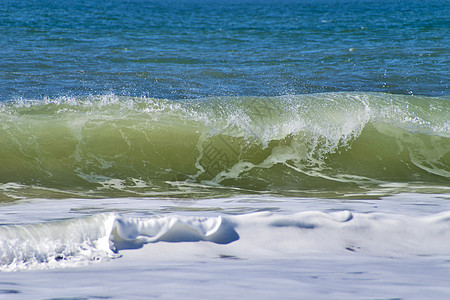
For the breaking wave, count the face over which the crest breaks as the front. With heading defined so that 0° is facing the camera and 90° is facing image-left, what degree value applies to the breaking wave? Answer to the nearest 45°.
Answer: approximately 0°
